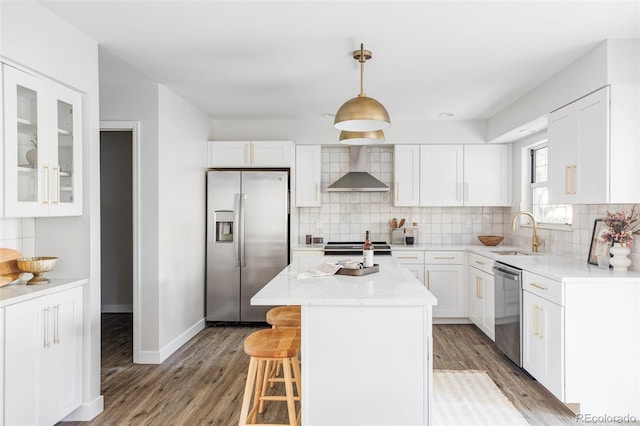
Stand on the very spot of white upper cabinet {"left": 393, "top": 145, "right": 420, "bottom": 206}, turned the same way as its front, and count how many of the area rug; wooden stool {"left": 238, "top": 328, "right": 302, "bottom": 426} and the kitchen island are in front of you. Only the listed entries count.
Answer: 3

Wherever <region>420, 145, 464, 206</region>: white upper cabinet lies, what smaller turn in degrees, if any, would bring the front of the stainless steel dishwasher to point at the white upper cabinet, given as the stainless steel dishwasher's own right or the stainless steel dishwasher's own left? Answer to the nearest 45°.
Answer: approximately 90° to the stainless steel dishwasher's own right

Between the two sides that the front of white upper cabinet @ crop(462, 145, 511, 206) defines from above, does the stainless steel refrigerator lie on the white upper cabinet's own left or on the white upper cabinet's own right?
on the white upper cabinet's own right

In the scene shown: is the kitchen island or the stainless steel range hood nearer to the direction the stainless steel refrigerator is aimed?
the kitchen island

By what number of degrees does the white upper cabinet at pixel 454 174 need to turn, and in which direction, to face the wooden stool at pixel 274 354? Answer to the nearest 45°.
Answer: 0° — it already faces it

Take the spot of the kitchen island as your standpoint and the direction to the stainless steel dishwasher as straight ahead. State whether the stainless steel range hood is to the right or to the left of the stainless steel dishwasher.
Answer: left

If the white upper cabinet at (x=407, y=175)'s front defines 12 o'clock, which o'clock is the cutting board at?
The cutting board is roughly at 1 o'clock from the white upper cabinet.

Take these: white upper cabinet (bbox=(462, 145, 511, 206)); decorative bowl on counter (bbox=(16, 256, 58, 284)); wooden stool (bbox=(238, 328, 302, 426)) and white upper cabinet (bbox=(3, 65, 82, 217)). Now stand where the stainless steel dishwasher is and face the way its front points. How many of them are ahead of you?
3

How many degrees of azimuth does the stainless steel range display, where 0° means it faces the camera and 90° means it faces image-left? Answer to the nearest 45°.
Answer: approximately 0°

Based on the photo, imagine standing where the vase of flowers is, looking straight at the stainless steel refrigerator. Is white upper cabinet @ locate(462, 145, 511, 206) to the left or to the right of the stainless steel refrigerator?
right

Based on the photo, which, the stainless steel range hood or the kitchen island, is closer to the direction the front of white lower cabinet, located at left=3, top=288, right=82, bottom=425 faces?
the kitchen island

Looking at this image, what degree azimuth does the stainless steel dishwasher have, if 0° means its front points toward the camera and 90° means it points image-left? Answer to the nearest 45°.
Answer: approximately 45°

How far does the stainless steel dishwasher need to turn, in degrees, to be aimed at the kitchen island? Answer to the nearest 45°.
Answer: approximately 45° to its left
